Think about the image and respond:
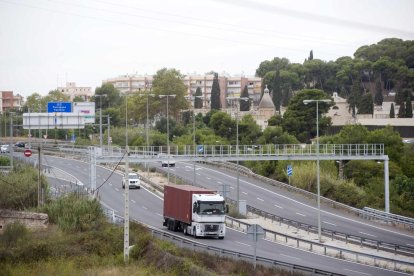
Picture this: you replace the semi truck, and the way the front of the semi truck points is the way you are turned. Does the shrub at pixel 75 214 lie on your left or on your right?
on your right

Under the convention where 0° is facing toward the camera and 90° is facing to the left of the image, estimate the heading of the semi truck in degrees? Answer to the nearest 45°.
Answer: approximately 315°

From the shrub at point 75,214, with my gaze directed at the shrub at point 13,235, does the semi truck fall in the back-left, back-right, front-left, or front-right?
back-left

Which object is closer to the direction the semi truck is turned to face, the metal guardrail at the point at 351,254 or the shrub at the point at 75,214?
the metal guardrail

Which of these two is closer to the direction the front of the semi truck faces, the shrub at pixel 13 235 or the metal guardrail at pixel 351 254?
the metal guardrail

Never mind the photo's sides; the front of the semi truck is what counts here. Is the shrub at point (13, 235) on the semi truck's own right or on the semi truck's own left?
on the semi truck's own right

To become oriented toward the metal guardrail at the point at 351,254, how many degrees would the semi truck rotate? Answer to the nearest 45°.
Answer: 0° — it already faces it
